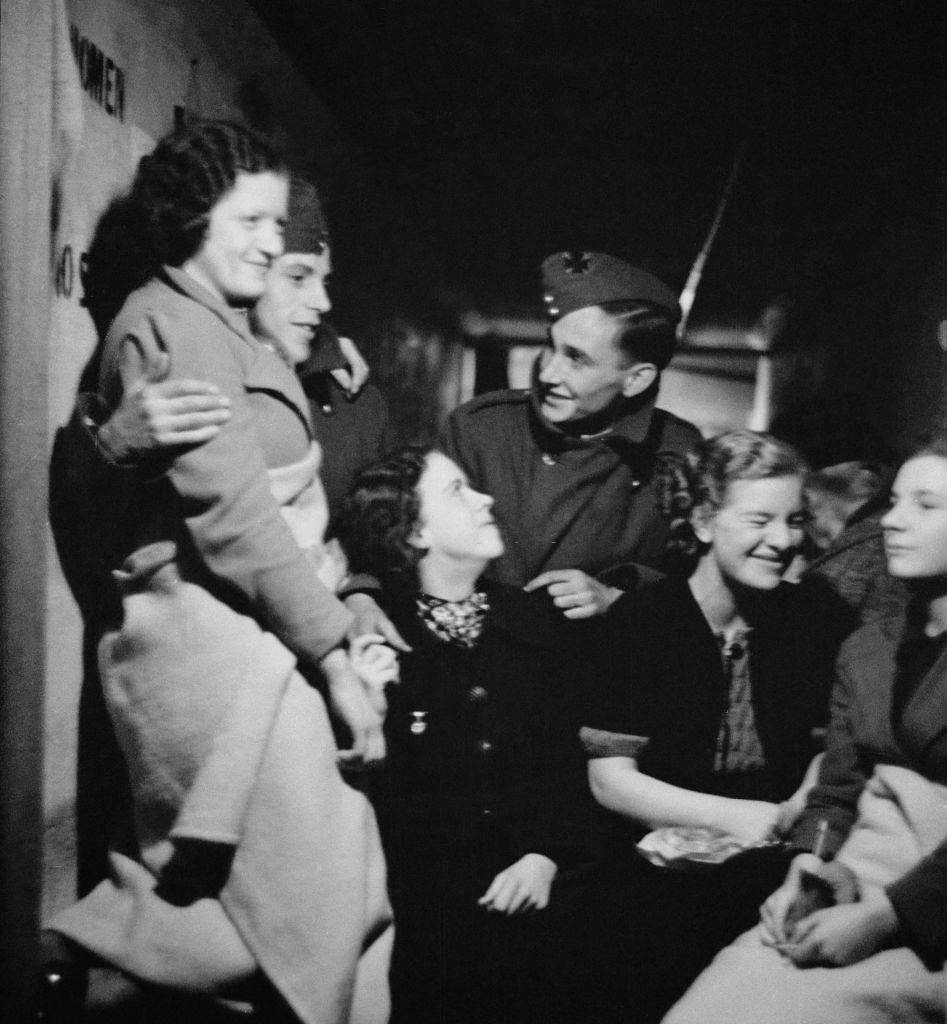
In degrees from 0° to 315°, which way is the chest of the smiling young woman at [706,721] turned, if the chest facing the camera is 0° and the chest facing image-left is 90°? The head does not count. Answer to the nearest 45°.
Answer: approximately 315°

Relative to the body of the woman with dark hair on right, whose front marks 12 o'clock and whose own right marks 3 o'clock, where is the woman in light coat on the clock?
The woman in light coat is roughly at 1 o'clock from the woman with dark hair on right.

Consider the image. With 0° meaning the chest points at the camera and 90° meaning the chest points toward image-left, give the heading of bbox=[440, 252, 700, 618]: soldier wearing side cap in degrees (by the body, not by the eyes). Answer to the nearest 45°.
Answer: approximately 45°

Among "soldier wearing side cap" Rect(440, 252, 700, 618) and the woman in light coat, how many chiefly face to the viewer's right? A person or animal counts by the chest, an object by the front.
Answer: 1

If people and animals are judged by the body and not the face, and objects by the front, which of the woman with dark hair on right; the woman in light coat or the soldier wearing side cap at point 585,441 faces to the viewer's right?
the woman in light coat

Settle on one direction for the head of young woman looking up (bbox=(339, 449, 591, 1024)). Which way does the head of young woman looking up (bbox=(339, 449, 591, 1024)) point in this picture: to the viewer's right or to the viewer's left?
to the viewer's right

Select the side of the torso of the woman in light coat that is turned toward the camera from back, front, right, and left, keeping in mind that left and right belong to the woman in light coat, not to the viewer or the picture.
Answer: right

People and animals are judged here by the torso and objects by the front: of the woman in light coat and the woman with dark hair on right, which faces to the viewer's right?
the woman in light coat

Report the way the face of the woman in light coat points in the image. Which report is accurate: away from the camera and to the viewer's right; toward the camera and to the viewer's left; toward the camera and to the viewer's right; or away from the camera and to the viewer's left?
toward the camera and to the viewer's right

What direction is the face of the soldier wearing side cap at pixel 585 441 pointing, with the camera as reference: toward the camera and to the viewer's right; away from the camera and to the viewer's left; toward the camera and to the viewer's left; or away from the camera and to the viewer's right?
toward the camera and to the viewer's left

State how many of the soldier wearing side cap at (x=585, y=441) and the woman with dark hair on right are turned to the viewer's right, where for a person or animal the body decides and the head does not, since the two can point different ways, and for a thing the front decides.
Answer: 0

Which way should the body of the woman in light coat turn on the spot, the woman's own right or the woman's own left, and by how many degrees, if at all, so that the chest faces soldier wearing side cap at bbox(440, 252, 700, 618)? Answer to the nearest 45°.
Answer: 0° — they already face them
